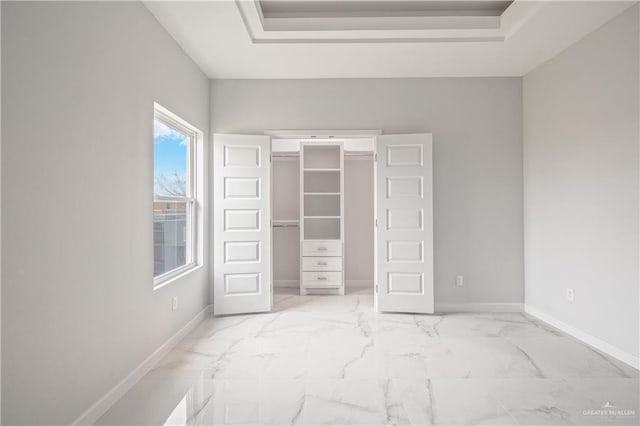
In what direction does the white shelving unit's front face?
toward the camera

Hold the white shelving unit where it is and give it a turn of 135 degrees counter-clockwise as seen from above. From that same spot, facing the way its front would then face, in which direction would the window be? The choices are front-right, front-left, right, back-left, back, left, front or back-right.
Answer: back

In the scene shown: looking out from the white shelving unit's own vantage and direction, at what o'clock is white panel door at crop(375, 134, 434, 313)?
The white panel door is roughly at 11 o'clock from the white shelving unit.

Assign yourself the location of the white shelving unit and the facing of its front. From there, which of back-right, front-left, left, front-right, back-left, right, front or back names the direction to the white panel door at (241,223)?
front-right
